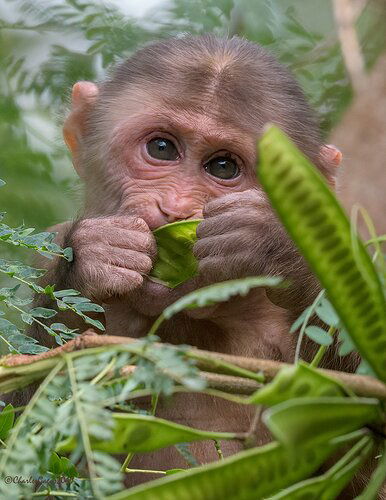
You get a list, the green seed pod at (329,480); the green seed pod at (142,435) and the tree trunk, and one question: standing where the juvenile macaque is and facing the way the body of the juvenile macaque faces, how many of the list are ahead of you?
2

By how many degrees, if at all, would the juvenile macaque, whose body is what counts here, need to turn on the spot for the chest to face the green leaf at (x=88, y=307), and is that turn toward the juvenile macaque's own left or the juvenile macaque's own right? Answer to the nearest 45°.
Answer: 0° — it already faces it

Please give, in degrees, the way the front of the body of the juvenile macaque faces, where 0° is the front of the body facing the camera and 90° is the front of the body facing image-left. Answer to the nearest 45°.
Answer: approximately 0°

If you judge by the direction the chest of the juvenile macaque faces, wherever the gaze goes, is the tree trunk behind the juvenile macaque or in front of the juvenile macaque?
behind

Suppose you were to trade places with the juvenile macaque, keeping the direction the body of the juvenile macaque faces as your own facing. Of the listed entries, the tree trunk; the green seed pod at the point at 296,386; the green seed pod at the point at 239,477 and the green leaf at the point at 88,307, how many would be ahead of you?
3

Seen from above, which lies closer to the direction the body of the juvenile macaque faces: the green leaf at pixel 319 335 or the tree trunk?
the green leaf

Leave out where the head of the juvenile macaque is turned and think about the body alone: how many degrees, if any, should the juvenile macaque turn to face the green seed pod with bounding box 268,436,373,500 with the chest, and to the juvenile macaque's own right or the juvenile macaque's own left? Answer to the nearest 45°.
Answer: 0° — it already faces it

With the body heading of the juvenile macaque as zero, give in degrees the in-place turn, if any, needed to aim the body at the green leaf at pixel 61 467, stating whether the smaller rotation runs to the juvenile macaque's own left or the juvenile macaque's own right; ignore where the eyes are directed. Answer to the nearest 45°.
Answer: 0° — it already faces it
